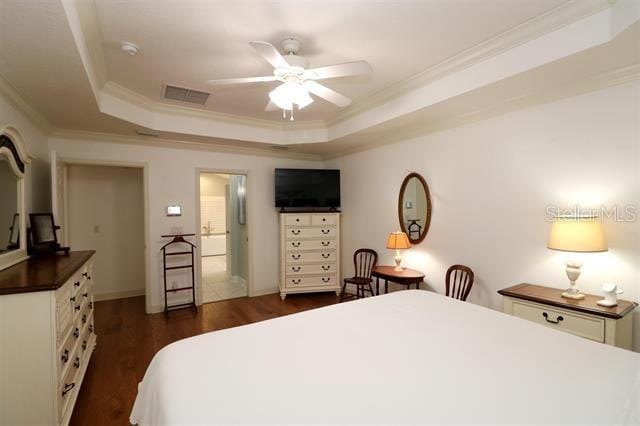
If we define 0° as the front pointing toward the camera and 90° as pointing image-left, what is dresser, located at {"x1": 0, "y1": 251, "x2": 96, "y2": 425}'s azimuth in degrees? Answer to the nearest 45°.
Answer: approximately 270°

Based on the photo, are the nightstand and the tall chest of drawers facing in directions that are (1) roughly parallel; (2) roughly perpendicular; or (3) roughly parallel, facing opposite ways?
roughly perpendicular

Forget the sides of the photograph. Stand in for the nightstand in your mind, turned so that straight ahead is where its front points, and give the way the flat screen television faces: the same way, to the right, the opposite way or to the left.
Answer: to the left

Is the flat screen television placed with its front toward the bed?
yes

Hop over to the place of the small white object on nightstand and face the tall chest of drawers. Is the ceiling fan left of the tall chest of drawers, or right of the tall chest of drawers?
left

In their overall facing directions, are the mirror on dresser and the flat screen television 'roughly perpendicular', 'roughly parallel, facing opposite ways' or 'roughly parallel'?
roughly perpendicular

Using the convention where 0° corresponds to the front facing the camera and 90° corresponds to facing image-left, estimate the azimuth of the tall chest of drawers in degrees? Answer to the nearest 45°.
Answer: approximately 0°

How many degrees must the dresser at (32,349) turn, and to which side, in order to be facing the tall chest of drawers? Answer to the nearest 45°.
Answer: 0° — it already faces it
